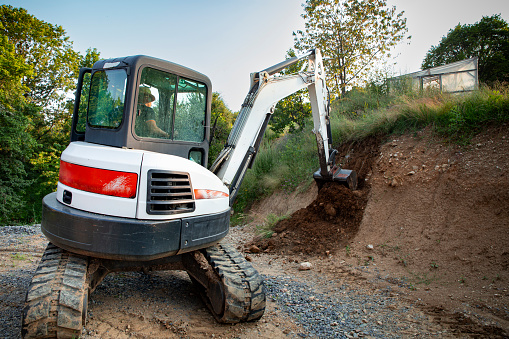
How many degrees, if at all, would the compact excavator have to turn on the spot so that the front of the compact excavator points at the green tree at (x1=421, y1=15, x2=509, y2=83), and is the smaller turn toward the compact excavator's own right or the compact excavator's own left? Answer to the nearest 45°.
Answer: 0° — it already faces it

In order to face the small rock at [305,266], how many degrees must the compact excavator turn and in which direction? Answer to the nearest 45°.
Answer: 0° — it already faces it

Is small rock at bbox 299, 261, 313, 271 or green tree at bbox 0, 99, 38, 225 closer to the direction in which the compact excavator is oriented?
the small rock

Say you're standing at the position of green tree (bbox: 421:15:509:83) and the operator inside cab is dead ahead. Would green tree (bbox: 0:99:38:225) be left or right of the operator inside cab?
right

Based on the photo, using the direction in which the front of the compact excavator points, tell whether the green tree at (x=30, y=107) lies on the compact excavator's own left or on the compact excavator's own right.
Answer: on the compact excavator's own left

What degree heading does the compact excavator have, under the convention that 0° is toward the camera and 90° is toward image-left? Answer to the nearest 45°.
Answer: approximately 225°

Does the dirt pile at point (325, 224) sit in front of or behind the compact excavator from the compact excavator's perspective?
in front
